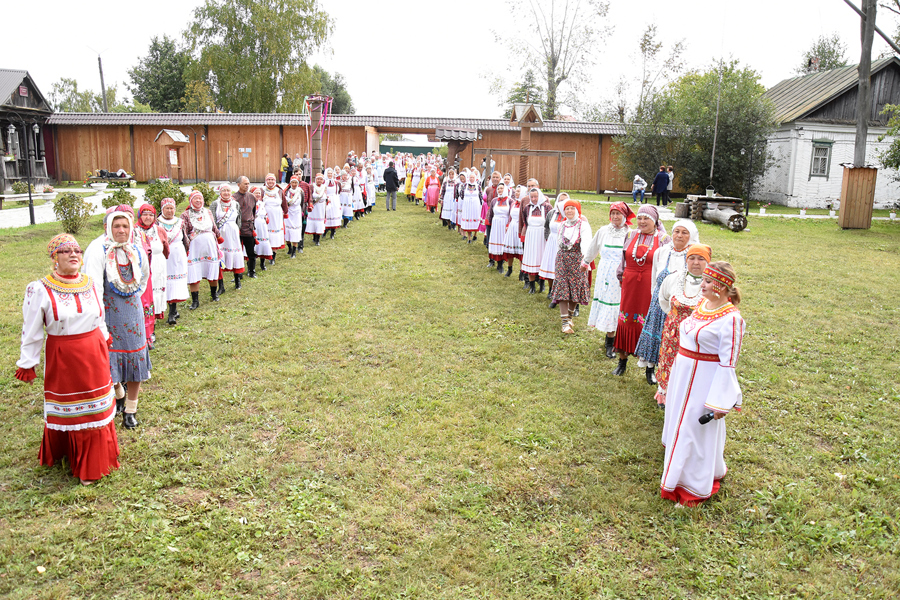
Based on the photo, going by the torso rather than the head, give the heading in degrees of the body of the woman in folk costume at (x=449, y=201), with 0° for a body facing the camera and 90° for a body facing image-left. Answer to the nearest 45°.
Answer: approximately 0°

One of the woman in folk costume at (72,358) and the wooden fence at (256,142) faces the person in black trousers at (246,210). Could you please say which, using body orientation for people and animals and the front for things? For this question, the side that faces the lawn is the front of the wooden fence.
the wooden fence

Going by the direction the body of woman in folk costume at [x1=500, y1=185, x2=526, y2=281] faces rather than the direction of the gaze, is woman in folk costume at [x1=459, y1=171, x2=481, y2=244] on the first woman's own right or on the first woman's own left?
on the first woman's own right

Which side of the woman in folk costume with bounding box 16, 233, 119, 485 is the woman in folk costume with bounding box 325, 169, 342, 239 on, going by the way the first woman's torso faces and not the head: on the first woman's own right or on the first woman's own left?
on the first woman's own left

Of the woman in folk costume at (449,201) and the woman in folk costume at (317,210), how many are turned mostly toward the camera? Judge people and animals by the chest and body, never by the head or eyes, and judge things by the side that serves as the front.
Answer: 2

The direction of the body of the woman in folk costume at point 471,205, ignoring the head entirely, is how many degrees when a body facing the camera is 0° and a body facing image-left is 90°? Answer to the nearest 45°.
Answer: approximately 0°

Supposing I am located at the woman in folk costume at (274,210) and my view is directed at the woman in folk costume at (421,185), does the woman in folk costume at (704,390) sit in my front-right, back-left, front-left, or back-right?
back-right

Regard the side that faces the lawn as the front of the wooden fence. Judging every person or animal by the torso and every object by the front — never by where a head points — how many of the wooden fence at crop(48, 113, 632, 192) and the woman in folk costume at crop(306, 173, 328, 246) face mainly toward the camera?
2

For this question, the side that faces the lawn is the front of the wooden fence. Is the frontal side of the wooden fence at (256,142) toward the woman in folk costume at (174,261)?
yes
